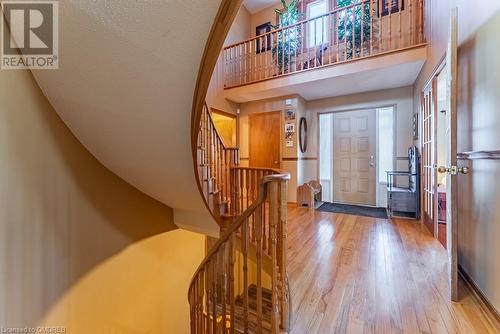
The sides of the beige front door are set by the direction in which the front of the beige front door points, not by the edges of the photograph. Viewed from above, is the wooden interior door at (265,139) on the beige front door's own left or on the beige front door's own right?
on the beige front door's own right

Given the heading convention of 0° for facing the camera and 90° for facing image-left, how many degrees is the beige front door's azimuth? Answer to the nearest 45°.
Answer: approximately 0°

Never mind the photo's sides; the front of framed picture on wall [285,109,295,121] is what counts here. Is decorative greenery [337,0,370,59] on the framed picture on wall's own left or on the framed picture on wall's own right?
on the framed picture on wall's own left

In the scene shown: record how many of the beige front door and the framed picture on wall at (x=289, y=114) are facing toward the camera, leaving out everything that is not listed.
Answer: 2
